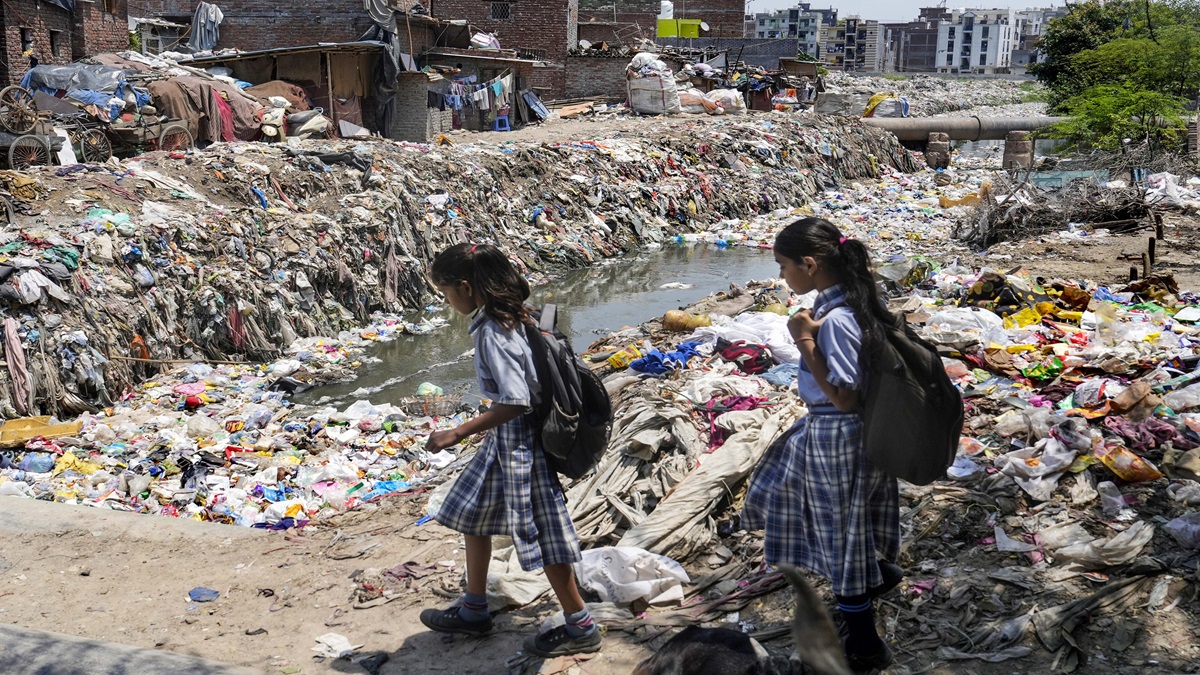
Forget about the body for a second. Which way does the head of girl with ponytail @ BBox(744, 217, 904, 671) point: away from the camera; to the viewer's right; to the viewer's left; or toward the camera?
to the viewer's left

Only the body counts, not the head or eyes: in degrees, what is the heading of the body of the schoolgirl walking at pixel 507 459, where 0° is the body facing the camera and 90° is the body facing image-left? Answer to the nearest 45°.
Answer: approximately 90°

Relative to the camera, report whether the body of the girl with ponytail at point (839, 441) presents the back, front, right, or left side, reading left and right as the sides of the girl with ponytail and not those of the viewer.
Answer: left

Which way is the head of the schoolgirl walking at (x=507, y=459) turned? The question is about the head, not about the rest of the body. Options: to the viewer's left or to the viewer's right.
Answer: to the viewer's left
